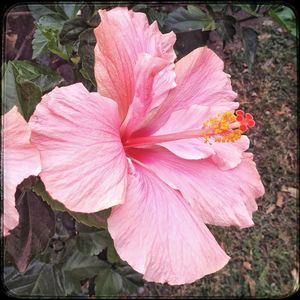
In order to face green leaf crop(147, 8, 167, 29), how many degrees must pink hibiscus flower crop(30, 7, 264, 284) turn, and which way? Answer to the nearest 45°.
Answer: approximately 135° to its left
